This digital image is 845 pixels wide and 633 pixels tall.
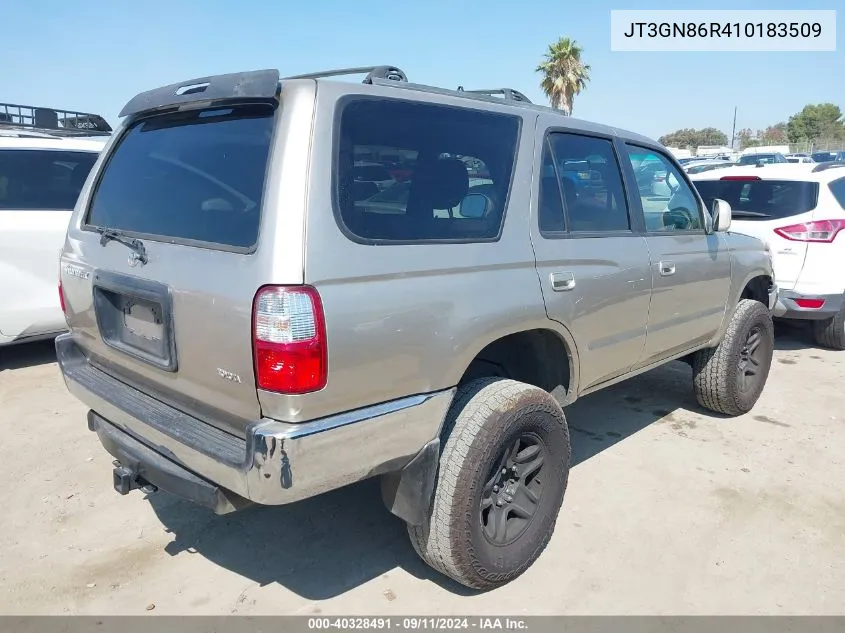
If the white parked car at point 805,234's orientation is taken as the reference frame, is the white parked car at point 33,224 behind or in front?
behind

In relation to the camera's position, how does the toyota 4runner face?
facing away from the viewer and to the right of the viewer

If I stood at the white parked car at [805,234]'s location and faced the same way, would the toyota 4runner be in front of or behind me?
behind

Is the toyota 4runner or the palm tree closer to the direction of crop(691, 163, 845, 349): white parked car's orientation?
the palm tree

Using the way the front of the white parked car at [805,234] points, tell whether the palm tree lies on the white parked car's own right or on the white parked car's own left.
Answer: on the white parked car's own left

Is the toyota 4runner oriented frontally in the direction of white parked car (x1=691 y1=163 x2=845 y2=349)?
yes

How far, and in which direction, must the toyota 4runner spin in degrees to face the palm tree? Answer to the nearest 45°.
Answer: approximately 45° to its left

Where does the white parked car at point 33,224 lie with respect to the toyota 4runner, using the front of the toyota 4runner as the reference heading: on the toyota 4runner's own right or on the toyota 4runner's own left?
on the toyota 4runner's own left

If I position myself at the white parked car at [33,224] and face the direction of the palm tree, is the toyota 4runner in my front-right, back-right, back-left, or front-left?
back-right

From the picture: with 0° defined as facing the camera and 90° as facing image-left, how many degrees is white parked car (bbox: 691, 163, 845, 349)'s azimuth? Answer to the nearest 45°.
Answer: approximately 225°
